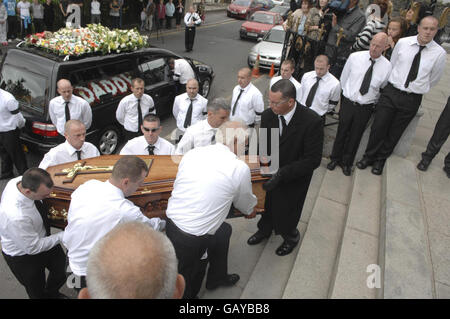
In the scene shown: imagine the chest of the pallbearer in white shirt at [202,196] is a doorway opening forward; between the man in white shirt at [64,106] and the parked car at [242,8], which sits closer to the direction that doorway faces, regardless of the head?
the parked car

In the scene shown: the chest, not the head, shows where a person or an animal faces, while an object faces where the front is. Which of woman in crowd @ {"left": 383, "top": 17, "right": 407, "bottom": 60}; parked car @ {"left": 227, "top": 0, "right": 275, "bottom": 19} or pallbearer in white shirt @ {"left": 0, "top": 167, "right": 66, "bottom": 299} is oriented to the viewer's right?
the pallbearer in white shirt

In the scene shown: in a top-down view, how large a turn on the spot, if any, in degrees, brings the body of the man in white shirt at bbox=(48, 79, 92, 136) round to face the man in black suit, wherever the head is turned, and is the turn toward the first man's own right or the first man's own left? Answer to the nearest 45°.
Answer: approximately 45° to the first man's own left

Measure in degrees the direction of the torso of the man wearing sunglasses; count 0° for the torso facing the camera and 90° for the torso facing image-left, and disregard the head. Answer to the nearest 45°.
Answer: approximately 0°

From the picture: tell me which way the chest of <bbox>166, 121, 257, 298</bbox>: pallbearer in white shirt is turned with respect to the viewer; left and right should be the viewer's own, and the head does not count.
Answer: facing away from the viewer and to the right of the viewer

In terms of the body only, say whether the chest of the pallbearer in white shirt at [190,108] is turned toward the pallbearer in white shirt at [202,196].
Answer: yes

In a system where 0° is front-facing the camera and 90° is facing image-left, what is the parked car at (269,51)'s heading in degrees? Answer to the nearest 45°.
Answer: approximately 0°

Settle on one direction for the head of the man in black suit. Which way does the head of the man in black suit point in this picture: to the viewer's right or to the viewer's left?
to the viewer's left

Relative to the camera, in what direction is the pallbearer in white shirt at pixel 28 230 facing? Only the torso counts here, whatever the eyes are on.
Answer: to the viewer's right

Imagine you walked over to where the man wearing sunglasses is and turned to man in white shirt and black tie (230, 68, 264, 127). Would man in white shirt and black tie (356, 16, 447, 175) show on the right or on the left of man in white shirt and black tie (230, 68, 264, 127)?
right

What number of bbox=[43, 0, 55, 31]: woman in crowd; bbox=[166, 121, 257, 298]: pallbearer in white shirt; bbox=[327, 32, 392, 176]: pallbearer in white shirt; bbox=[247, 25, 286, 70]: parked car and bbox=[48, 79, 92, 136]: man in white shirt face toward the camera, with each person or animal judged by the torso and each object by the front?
4

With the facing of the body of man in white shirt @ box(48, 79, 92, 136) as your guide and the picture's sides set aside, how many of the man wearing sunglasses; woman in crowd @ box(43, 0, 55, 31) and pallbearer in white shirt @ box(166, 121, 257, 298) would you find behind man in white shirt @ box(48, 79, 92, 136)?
1

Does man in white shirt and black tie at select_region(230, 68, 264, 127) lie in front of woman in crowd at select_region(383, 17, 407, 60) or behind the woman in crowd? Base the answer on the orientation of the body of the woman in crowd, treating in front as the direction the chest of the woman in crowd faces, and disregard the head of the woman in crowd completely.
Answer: in front
